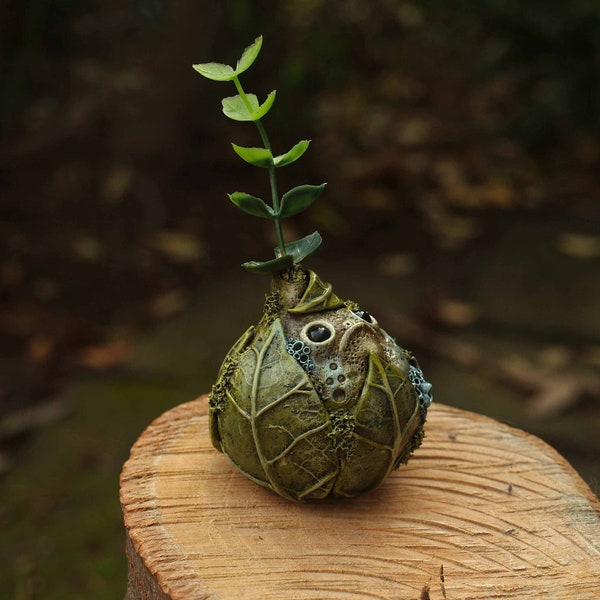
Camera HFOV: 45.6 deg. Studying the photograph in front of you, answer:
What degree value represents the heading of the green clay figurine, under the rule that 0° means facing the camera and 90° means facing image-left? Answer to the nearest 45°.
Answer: approximately 315°

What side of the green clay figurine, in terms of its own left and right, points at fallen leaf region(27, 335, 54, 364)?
back
